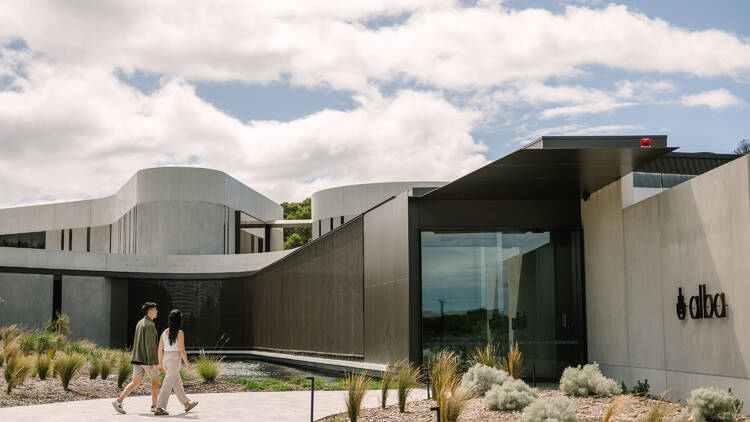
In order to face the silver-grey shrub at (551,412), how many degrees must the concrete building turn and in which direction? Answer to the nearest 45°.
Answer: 0° — it already faces it

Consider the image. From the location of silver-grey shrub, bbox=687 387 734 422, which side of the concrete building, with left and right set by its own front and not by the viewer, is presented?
front

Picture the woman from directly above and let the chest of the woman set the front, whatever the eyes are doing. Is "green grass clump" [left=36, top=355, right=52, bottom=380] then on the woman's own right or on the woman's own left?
on the woman's own left

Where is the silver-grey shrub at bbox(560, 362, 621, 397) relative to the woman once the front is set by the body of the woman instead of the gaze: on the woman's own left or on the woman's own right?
on the woman's own right

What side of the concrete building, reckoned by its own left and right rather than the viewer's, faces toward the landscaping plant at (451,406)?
front

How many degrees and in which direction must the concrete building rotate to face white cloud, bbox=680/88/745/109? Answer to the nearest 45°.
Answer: approximately 135° to its left

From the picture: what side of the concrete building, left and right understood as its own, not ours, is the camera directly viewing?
front

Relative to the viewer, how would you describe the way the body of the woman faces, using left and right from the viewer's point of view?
facing away from the viewer and to the right of the viewer
